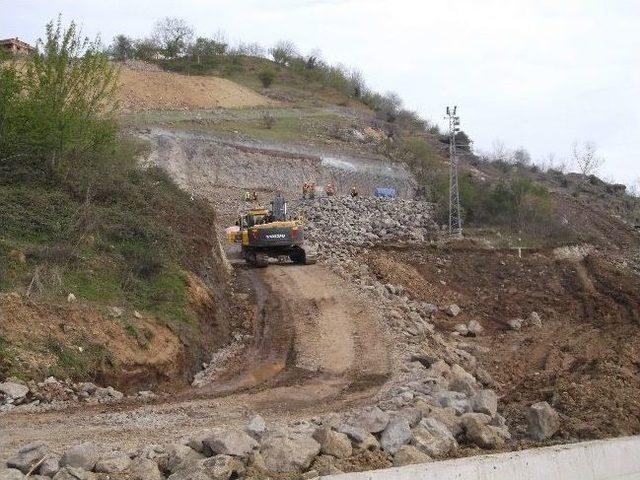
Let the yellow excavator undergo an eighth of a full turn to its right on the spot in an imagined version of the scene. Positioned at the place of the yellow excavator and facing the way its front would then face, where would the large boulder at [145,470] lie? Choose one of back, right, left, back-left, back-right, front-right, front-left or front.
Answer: back-right

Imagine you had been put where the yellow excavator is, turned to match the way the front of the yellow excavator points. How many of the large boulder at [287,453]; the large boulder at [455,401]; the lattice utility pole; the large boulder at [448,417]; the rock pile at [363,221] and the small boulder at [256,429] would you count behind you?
4

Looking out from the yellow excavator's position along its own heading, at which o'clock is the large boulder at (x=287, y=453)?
The large boulder is roughly at 6 o'clock from the yellow excavator.

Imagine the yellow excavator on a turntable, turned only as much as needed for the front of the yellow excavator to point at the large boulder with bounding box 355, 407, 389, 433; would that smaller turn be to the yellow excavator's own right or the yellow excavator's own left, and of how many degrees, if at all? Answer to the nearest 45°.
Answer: approximately 180°

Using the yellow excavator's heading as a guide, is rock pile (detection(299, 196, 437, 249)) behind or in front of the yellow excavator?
in front

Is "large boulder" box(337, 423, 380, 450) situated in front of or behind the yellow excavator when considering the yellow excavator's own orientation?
behind

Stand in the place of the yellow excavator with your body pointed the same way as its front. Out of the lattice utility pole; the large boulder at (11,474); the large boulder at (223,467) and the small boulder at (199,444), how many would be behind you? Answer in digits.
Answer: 3

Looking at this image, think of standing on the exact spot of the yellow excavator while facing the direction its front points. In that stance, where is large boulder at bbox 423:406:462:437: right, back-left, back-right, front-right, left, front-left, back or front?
back

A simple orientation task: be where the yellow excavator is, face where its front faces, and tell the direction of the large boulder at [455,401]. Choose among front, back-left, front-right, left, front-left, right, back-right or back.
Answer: back

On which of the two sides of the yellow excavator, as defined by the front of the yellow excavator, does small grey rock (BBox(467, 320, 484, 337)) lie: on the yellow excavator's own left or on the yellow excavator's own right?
on the yellow excavator's own right

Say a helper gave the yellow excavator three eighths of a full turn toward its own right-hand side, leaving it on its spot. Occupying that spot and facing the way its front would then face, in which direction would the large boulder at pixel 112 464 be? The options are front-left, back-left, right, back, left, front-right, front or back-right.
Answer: front-right

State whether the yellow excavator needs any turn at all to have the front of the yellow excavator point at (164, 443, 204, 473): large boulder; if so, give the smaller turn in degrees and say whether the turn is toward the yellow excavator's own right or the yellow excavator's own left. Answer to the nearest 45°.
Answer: approximately 180°

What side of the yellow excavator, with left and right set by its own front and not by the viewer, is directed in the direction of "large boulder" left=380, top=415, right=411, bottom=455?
back

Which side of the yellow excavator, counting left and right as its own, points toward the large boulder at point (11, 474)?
back

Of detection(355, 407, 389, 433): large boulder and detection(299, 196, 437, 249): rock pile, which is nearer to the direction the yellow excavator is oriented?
the rock pile

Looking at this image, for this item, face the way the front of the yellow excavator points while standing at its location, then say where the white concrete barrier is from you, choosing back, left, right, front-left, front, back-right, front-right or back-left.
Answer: back

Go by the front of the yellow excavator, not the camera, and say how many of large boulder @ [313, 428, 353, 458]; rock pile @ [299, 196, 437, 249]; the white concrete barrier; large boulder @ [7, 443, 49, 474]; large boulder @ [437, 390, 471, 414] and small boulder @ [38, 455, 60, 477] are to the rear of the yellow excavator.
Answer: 5

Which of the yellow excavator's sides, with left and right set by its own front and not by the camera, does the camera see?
back

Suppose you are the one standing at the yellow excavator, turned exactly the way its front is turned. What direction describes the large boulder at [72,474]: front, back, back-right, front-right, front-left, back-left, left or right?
back
